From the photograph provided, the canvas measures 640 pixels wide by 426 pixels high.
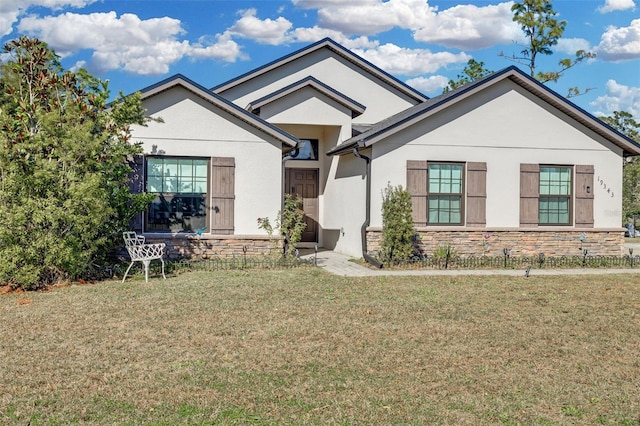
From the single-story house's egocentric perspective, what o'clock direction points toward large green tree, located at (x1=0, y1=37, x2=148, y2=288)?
The large green tree is roughly at 2 o'clock from the single-story house.

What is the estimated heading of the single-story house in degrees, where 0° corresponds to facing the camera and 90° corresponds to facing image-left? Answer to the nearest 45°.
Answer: approximately 0°

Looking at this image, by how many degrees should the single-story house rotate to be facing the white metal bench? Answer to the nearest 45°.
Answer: approximately 45° to its right
